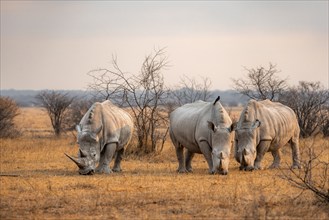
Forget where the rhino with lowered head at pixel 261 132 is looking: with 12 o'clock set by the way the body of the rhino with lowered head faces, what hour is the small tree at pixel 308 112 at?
The small tree is roughly at 5 o'clock from the rhino with lowered head.

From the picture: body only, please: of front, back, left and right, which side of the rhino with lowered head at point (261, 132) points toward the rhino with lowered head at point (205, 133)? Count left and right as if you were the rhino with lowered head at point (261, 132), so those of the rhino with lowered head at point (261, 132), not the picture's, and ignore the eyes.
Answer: front

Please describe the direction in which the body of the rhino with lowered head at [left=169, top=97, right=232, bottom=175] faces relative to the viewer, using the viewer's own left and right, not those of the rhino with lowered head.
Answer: facing the viewer and to the right of the viewer

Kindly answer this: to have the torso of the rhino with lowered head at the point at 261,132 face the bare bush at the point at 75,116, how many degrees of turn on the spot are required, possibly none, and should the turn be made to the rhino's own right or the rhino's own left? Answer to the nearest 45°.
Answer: approximately 90° to the rhino's own right

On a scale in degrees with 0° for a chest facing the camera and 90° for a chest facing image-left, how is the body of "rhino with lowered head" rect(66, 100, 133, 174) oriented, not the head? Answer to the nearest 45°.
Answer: approximately 45°

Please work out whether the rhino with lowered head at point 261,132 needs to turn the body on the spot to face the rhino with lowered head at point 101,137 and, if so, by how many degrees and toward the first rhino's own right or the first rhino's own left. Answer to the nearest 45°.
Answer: approximately 45° to the first rhino's own right

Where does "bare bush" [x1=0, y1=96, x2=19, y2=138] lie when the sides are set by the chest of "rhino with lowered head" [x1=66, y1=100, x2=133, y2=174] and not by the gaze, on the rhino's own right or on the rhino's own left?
on the rhino's own right

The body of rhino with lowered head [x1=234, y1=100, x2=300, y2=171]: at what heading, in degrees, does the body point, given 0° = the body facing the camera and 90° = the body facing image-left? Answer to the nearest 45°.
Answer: approximately 45°

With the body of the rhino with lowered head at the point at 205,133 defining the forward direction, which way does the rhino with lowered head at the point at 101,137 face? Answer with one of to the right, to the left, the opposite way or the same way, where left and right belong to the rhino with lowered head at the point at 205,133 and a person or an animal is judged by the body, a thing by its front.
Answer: to the right

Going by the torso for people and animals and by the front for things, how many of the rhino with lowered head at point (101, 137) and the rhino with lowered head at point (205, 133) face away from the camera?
0

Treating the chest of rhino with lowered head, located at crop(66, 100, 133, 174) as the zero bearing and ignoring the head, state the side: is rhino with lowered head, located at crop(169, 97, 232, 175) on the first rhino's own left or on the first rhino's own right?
on the first rhino's own left

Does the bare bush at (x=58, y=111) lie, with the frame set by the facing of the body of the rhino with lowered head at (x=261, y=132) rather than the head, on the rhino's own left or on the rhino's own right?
on the rhino's own right

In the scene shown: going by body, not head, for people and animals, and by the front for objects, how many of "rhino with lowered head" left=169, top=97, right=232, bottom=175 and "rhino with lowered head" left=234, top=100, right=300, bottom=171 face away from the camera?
0

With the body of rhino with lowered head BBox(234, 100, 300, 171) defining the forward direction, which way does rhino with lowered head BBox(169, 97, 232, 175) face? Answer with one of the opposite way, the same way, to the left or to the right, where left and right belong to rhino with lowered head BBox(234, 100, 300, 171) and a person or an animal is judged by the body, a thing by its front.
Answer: to the left
